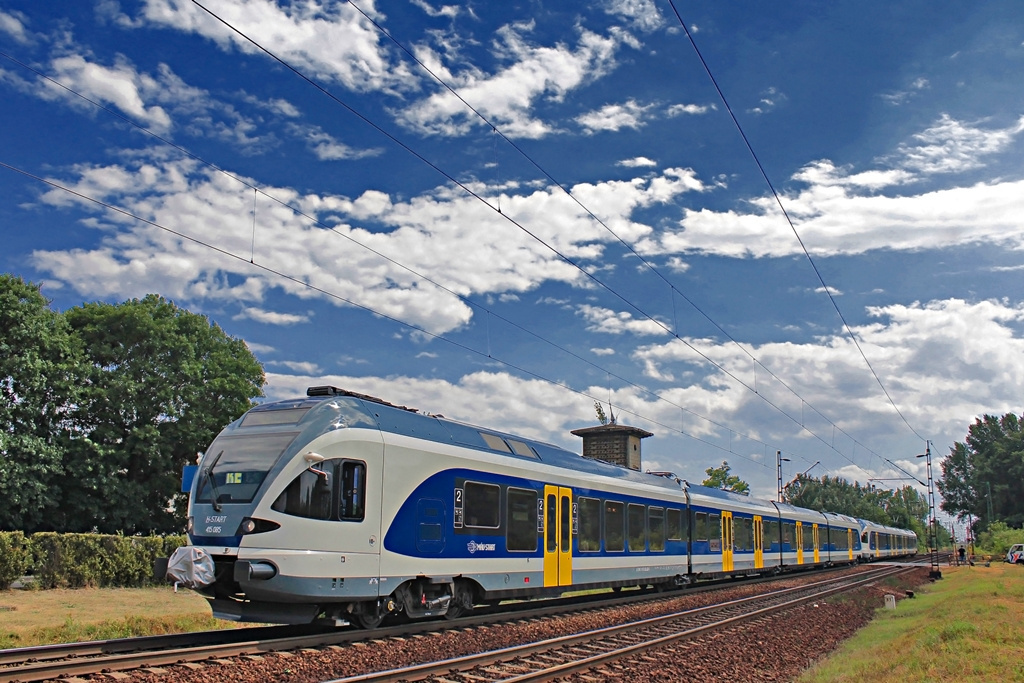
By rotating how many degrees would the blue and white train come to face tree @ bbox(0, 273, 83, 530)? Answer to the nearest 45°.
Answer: approximately 90° to its right

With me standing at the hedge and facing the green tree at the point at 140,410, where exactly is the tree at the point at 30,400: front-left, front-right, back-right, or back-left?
front-left

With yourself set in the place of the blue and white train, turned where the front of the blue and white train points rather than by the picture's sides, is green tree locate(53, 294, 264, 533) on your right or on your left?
on your right

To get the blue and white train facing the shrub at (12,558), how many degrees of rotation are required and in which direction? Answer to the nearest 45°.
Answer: approximately 90° to its right

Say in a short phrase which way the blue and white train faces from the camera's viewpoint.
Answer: facing the viewer and to the left of the viewer
